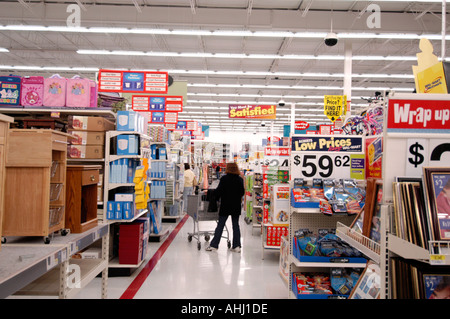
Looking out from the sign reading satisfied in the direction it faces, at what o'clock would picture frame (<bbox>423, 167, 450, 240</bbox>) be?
The picture frame is roughly at 12 o'clock from the sign reading satisfied.

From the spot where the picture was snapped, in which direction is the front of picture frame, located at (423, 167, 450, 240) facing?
facing the viewer

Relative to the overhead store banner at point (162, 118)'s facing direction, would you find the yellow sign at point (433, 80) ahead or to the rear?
ahead

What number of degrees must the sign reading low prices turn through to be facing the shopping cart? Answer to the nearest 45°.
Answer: approximately 135° to its right

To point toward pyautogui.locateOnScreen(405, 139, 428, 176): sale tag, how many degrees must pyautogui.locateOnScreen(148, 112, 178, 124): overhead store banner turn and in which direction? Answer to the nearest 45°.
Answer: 0° — it already faces it

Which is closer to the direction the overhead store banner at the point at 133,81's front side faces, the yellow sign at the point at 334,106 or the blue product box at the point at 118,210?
the blue product box

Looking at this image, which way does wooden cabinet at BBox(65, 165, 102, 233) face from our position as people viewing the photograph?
facing the viewer and to the right of the viewer

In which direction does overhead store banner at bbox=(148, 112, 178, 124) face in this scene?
toward the camera

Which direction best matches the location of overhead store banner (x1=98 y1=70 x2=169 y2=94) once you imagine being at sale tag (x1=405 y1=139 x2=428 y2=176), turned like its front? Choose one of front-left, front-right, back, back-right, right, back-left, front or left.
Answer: back-right

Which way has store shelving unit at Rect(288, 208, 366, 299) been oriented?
toward the camera

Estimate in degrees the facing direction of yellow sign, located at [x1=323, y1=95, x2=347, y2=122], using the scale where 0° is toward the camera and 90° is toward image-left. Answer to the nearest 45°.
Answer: approximately 0°

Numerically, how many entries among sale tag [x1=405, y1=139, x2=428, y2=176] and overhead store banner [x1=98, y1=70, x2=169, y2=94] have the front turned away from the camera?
0

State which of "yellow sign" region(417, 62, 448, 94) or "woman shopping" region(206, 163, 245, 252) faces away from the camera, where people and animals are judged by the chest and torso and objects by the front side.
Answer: the woman shopping

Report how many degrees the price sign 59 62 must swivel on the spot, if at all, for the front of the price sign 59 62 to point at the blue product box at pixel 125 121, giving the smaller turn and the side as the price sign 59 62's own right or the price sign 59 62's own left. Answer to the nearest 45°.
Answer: approximately 90° to the price sign 59 62's own right

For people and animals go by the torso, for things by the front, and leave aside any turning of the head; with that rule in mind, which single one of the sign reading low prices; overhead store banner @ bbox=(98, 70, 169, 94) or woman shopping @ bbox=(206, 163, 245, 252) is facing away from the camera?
the woman shopping
